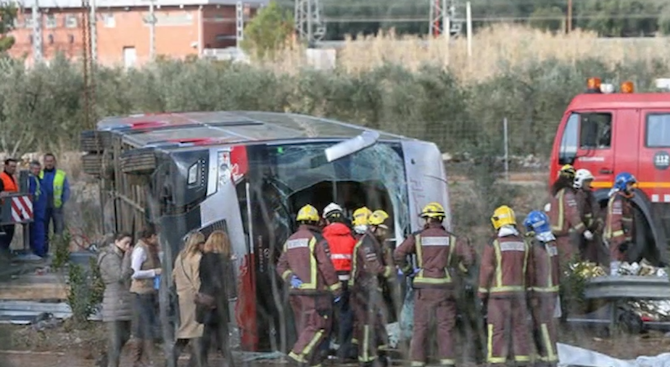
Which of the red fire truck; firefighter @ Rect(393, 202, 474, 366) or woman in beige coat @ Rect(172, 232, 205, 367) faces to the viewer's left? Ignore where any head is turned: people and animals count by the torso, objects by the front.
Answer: the red fire truck

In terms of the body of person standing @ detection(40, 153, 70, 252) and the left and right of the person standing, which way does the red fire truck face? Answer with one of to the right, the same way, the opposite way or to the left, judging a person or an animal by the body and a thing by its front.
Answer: to the right

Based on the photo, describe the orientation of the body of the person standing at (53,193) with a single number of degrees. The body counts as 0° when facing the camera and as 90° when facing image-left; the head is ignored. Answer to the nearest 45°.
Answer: approximately 45°

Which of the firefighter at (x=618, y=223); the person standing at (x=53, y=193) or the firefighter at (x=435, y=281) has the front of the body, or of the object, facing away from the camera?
the firefighter at (x=435, y=281)

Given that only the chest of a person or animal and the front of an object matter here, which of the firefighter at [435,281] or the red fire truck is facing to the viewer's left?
the red fire truck

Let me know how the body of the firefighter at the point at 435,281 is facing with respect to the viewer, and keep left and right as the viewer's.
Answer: facing away from the viewer

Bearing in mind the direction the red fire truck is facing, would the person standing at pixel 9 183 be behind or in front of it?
in front

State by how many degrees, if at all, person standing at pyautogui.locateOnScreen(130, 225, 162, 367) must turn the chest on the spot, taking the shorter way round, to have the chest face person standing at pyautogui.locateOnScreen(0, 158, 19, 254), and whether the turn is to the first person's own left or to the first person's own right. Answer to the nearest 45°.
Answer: approximately 90° to the first person's own left

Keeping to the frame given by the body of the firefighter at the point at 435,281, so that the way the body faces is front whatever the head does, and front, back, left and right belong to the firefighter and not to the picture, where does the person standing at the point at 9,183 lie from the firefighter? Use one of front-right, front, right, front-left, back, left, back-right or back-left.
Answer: front-left

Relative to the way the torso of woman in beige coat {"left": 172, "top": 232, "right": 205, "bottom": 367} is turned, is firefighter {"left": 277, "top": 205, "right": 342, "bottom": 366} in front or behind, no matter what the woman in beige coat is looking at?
in front

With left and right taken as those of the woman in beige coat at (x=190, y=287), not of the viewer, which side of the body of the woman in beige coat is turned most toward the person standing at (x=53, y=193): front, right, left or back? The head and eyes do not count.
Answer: left

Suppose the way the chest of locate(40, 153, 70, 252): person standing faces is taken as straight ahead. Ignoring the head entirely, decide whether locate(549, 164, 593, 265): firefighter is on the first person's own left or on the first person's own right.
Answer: on the first person's own left

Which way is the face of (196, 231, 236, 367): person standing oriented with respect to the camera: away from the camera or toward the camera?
away from the camera

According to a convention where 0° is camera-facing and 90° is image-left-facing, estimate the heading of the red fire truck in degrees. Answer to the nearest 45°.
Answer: approximately 90°

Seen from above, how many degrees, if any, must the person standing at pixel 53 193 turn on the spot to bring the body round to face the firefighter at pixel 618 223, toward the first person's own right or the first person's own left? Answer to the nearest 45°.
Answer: approximately 90° to the first person's own left
